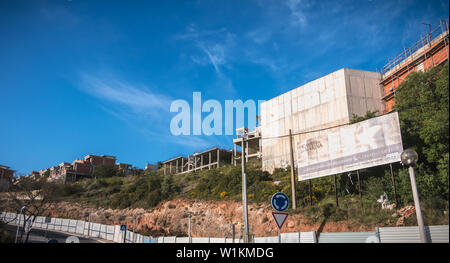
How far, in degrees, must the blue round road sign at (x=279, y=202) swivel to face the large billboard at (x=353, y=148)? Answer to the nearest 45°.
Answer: approximately 180°

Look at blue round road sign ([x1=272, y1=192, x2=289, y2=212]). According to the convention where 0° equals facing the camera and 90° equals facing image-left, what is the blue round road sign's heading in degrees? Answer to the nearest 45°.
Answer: approximately 0°

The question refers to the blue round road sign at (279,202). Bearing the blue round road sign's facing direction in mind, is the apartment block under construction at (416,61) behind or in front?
behind

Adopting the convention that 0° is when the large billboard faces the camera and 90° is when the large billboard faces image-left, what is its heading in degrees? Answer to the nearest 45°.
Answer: approximately 45°

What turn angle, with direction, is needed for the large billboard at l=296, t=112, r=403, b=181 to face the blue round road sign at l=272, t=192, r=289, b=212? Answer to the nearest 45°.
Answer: approximately 45° to its left

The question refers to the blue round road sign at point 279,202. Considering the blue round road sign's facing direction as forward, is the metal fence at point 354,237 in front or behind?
behind
